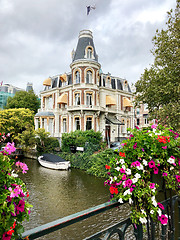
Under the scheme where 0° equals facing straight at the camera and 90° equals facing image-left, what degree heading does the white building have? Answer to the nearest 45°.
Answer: approximately 315°

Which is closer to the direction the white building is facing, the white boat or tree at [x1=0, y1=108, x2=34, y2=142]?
the white boat

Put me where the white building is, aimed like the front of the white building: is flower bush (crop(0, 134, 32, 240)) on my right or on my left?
on my right

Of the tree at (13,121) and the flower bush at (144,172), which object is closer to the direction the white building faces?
the flower bush
